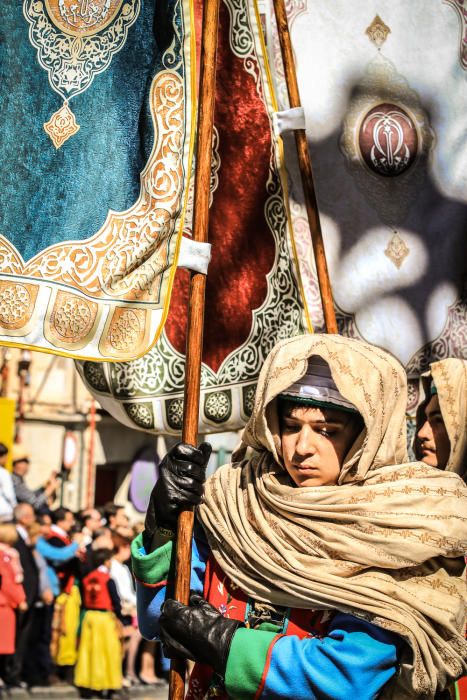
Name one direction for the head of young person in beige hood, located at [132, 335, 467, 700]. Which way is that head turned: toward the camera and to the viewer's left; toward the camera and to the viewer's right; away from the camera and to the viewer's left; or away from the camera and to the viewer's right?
toward the camera and to the viewer's left

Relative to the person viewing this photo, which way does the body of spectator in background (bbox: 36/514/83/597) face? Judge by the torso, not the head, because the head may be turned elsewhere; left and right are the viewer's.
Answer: facing to the right of the viewer

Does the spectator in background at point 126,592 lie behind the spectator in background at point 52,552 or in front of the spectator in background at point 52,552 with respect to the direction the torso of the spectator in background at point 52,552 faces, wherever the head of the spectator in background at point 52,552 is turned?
in front

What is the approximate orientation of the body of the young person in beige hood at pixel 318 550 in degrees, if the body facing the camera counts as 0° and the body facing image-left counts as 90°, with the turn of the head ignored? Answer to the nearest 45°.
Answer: approximately 45°

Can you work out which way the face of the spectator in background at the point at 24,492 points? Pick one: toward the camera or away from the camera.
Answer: toward the camera
